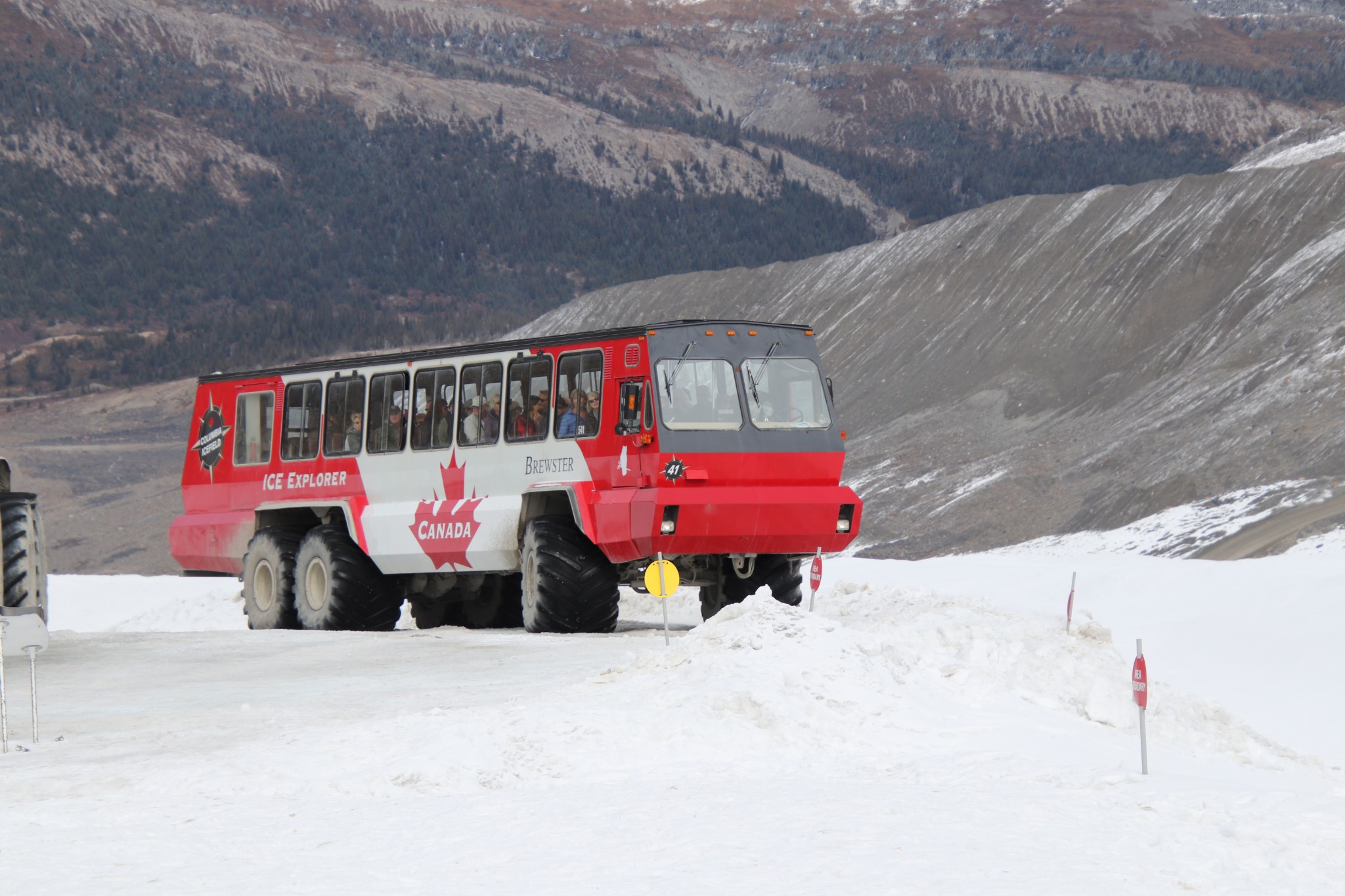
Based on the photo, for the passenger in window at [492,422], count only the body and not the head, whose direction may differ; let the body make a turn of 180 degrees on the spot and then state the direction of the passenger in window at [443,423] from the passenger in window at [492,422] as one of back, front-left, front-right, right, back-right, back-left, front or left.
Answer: front

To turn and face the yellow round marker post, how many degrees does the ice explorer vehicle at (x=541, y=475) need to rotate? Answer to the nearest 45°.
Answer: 0° — it already faces it

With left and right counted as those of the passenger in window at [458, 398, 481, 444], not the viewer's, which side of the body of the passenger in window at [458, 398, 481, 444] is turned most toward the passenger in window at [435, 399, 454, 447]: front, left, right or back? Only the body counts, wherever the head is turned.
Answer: back

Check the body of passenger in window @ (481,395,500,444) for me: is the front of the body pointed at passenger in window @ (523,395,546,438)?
yes

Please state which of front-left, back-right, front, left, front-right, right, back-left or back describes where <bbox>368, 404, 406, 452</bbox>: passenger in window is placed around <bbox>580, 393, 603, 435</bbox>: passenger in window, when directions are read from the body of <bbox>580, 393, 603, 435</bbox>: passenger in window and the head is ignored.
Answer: back

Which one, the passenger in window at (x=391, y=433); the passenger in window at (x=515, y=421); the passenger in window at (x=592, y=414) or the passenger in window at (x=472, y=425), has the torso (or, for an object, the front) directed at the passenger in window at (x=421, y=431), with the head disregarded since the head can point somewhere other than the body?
the passenger in window at (x=391, y=433)

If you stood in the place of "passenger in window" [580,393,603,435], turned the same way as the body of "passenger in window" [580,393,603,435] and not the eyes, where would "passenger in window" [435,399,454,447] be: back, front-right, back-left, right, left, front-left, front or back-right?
back

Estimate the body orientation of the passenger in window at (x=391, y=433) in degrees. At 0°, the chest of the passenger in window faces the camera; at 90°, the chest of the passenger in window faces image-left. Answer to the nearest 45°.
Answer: approximately 315°
